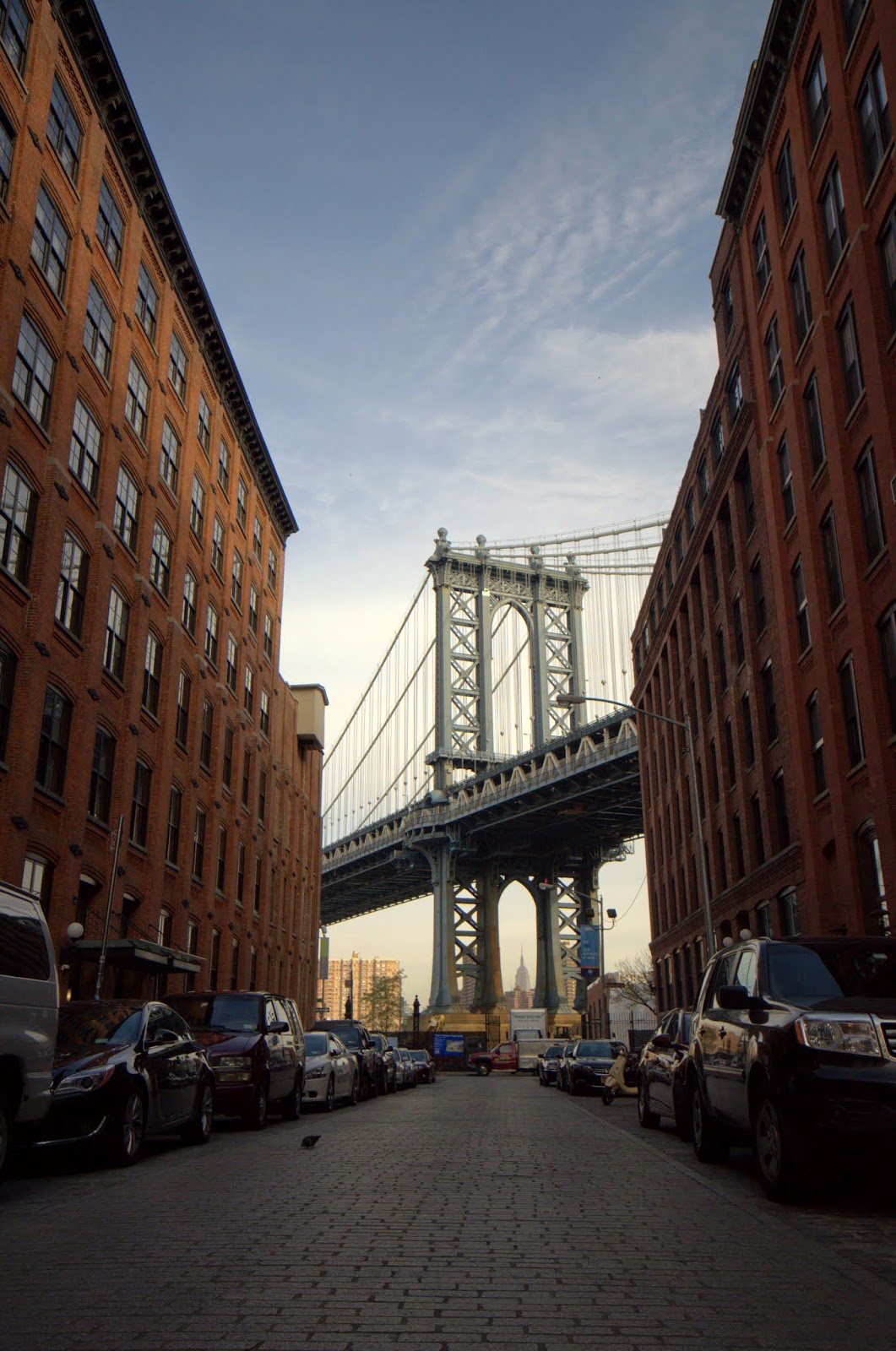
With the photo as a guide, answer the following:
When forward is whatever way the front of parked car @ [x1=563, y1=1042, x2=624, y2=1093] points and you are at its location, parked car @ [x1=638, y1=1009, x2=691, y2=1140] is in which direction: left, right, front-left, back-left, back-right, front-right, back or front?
front-right

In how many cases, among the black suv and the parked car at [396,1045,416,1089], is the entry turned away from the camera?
0

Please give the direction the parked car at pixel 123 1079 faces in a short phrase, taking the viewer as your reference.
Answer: facing the viewer and to the left of the viewer

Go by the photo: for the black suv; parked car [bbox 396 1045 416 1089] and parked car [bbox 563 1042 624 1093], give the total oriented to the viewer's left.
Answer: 0

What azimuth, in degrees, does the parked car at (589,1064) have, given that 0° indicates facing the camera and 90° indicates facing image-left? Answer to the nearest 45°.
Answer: approximately 315°

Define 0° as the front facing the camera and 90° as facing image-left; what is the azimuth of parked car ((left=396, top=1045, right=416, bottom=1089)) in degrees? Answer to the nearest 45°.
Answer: approximately 0°

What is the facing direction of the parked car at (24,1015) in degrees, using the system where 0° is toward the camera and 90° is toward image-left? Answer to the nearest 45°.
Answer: approximately 45°

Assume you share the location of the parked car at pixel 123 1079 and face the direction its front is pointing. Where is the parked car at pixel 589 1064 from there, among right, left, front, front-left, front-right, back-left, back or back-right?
back

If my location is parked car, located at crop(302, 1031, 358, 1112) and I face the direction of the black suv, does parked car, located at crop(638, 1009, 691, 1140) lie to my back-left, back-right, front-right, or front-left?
front-left

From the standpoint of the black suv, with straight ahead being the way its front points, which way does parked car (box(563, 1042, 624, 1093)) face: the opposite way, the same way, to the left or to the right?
the same way

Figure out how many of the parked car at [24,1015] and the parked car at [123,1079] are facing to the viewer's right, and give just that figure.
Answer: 0

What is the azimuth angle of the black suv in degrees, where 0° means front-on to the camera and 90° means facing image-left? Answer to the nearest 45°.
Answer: approximately 315°

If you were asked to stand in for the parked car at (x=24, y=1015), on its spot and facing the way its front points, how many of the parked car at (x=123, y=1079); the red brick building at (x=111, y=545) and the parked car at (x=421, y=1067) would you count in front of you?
0

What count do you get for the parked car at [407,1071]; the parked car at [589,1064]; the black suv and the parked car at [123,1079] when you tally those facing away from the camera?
0

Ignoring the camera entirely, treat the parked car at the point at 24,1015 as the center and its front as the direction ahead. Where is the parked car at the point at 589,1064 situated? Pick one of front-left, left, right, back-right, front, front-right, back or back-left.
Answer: back

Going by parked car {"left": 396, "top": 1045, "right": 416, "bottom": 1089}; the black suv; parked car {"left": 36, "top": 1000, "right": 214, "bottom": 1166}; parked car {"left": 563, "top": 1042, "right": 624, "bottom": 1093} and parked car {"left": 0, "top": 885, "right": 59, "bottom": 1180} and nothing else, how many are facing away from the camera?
0

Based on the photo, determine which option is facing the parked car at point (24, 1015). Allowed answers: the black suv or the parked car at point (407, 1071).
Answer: the parked car at point (407, 1071)

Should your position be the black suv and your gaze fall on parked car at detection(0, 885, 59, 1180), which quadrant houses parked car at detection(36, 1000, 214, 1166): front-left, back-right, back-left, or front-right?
front-right

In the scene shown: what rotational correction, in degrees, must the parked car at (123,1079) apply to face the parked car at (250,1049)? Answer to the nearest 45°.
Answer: approximately 135° to its right

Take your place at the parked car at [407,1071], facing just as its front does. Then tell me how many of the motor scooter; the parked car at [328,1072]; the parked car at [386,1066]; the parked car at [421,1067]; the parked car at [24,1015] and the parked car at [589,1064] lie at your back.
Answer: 1

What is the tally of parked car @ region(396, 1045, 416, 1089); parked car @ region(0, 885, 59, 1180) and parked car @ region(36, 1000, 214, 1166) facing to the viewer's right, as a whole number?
0
